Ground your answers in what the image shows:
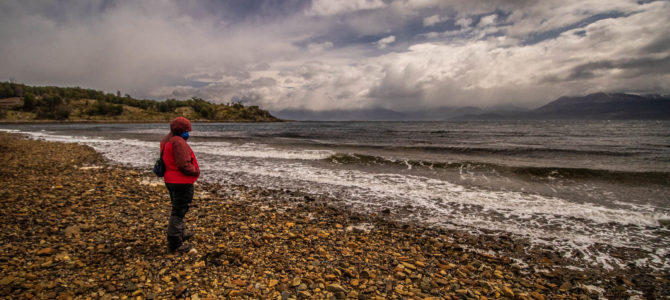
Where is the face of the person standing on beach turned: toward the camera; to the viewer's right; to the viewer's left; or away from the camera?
to the viewer's right

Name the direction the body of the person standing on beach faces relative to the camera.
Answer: to the viewer's right
